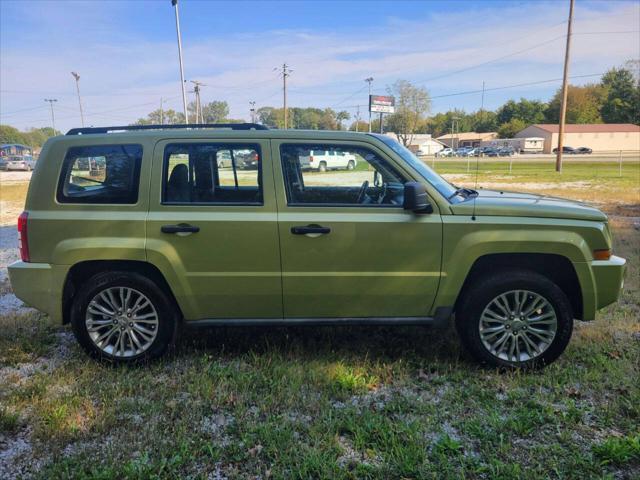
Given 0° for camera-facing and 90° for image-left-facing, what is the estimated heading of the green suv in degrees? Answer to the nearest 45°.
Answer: approximately 270°

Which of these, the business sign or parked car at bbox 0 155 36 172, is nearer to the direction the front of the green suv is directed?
the business sign

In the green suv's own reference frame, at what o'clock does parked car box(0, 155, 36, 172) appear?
The parked car is roughly at 8 o'clock from the green suv.

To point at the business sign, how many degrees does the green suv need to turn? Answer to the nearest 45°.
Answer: approximately 90° to its left
